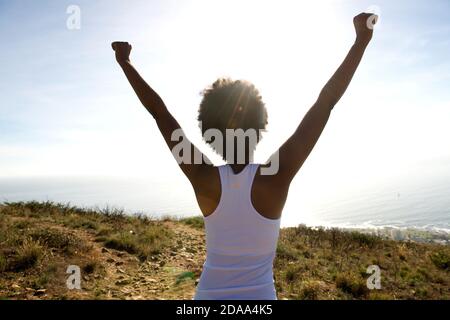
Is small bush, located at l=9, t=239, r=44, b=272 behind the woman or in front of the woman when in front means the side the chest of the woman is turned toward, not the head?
in front

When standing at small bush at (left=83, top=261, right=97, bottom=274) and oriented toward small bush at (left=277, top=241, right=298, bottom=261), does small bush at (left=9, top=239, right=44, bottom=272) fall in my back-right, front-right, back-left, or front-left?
back-left

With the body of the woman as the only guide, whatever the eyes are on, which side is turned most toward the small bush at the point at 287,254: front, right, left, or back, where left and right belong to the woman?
front

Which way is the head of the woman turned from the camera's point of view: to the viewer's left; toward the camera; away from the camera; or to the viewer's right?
away from the camera

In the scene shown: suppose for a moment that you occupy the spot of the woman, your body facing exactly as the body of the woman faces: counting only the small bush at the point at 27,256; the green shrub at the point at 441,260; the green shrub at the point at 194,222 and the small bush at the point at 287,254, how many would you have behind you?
0

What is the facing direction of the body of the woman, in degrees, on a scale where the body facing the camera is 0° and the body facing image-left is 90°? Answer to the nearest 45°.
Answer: approximately 180°

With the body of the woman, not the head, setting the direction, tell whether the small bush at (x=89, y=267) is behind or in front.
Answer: in front

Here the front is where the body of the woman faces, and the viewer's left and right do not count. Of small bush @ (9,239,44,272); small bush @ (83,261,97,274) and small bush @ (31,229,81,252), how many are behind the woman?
0
